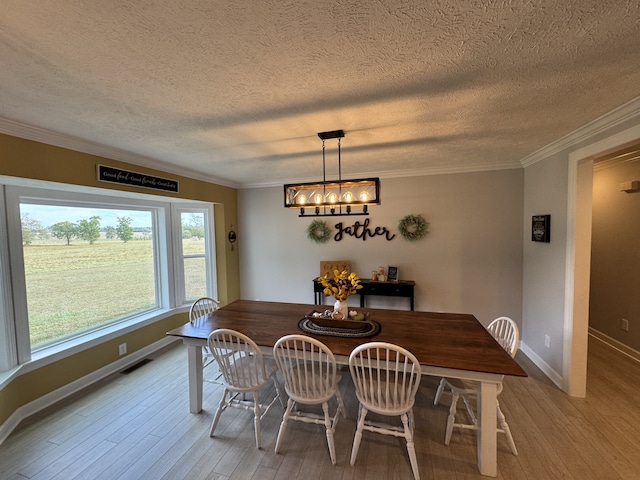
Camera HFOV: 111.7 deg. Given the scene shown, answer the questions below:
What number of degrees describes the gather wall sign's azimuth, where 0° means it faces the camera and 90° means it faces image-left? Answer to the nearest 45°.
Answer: approximately 0°

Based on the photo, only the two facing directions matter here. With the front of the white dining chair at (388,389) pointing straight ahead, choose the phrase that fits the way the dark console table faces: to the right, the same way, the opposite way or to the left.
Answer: the opposite way

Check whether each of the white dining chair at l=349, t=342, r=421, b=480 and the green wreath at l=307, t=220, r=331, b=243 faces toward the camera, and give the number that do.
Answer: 1

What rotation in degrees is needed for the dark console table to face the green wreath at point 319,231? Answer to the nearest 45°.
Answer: approximately 90° to its right

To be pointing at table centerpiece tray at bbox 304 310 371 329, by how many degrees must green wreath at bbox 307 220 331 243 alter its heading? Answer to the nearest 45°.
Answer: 0° — it already faces it

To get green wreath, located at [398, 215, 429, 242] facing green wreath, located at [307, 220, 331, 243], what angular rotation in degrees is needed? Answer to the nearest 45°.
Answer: approximately 90° to its right

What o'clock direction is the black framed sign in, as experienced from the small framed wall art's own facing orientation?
The black framed sign is roughly at 12 o'clock from the small framed wall art.

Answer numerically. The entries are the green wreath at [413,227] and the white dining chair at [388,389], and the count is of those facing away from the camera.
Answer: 1

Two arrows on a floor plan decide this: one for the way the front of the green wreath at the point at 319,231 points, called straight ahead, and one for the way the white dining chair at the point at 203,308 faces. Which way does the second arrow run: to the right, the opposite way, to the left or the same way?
to the left

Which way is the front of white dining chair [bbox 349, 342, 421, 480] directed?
away from the camera

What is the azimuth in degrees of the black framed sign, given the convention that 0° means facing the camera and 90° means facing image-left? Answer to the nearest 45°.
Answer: approximately 315°

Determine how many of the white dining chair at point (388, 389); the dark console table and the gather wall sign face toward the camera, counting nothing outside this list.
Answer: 2

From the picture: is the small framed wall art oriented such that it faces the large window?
yes
